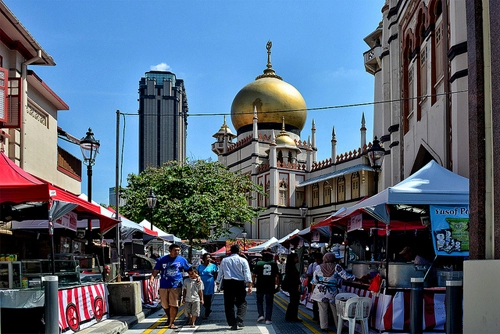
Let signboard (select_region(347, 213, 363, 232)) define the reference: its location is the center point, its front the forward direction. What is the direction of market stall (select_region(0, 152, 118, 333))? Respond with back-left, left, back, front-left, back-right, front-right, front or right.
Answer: front

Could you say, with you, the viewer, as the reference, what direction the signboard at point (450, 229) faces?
facing the viewer

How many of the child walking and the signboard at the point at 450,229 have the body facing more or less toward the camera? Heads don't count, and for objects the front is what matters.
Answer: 2

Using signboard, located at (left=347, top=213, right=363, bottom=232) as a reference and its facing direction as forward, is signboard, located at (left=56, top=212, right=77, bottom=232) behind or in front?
in front

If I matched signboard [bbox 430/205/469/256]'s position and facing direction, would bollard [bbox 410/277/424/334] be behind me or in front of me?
in front

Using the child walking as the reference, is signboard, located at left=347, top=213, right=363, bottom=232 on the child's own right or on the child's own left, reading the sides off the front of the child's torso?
on the child's own left

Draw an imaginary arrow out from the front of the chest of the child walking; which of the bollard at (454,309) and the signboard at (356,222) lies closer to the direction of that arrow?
the bollard

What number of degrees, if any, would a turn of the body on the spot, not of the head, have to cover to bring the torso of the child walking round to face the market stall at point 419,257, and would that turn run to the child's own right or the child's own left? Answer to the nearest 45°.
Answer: approximately 45° to the child's own left

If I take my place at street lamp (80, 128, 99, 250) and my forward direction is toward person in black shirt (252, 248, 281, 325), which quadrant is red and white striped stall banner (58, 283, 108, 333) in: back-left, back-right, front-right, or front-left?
front-right

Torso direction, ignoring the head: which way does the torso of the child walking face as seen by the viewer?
toward the camera

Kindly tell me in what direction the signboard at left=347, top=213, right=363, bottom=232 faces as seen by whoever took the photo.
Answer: facing the viewer and to the left of the viewer

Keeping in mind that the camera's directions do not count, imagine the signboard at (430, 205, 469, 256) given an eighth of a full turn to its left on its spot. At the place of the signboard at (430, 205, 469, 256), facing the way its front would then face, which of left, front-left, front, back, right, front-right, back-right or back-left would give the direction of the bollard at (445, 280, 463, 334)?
front-right

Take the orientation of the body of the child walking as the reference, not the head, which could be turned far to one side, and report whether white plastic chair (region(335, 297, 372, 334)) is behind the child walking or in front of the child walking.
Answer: in front

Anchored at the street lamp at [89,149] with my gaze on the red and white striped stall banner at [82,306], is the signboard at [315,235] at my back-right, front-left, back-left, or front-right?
back-left

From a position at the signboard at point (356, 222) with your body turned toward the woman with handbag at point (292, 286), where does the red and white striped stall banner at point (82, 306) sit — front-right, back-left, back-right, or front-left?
front-left

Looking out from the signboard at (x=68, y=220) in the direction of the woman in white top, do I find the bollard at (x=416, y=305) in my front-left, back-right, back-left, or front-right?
front-right
